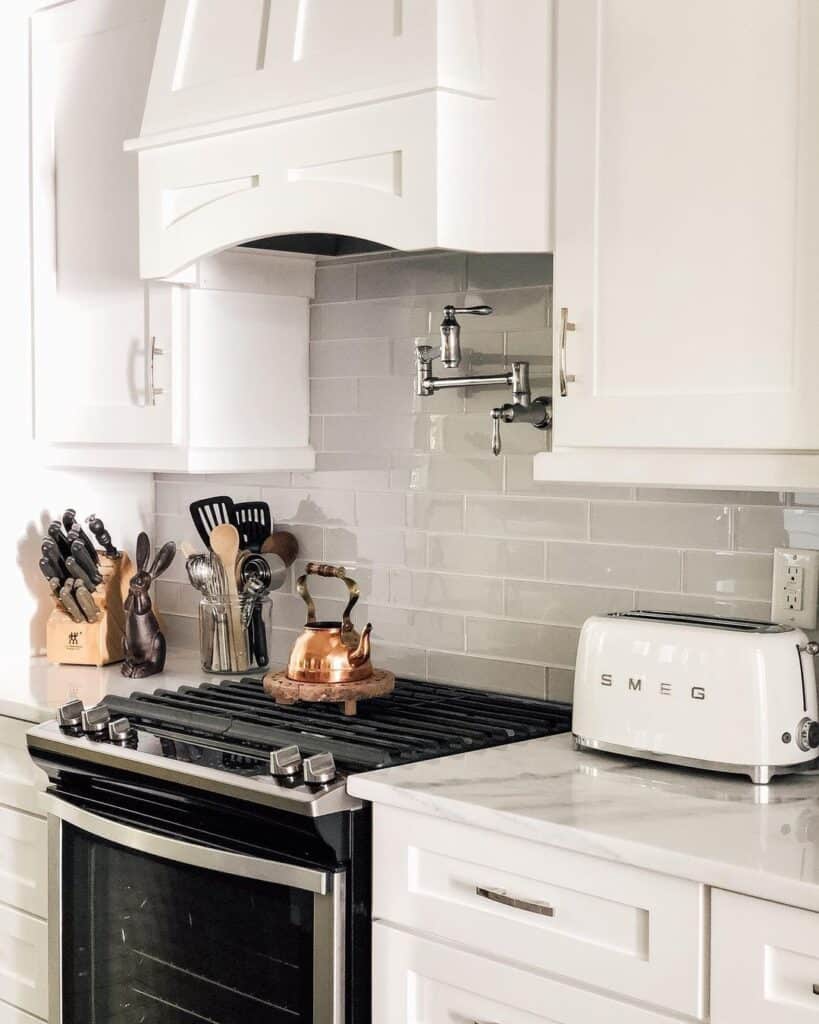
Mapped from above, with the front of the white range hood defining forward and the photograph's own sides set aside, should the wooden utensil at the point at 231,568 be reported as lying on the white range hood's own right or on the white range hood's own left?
on the white range hood's own right

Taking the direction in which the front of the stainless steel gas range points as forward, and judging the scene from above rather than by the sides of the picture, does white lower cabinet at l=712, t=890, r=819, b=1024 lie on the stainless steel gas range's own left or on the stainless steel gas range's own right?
on the stainless steel gas range's own left

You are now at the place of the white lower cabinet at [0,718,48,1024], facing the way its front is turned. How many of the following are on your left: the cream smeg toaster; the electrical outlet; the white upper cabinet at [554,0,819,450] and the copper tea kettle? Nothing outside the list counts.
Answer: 4

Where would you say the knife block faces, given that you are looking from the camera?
facing the viewer and to the left of the viewer

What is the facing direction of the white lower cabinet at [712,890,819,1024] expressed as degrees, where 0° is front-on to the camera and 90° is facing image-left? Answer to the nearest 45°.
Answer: approximately 45°

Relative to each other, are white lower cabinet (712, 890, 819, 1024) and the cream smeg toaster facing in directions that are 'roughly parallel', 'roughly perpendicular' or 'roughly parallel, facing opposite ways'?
roughly parallel

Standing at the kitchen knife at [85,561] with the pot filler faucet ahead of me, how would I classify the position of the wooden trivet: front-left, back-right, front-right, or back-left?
front-right

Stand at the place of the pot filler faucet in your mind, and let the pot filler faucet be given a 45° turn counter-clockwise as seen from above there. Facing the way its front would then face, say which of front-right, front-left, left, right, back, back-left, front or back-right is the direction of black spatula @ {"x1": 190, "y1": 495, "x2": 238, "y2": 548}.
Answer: back-right

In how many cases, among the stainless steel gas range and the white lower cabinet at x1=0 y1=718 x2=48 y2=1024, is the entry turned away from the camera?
0

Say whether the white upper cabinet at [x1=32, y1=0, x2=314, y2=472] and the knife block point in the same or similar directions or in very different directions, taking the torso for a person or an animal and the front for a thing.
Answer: same or similar directions

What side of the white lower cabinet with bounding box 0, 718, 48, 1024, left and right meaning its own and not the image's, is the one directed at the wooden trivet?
left

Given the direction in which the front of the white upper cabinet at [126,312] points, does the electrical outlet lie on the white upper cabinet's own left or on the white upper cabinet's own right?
on the white upper cabinet's own left

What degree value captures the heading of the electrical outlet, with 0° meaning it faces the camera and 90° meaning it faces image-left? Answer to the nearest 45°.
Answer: approximately 45°

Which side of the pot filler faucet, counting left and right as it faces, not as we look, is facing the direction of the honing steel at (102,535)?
right

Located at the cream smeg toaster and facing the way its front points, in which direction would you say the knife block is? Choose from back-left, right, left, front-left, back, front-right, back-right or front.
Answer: right
